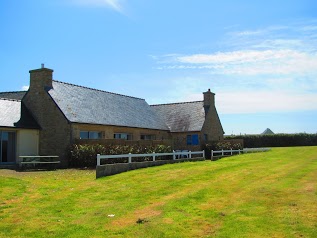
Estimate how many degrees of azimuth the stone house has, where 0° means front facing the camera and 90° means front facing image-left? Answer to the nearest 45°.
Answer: approximately 315°

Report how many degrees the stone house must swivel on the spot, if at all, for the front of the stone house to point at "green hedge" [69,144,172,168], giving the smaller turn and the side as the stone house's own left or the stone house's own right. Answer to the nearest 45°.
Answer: approximately 45° to the stone house's own right

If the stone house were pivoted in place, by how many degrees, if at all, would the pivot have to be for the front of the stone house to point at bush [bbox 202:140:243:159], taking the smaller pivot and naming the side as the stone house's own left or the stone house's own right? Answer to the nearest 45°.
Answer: approximately 90° to the stone house's own left
